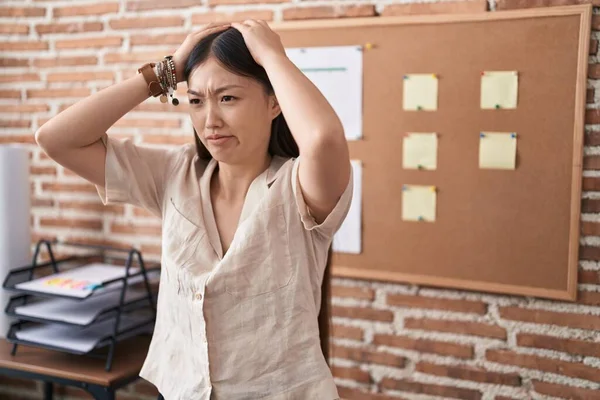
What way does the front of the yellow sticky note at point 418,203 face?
toward the camera

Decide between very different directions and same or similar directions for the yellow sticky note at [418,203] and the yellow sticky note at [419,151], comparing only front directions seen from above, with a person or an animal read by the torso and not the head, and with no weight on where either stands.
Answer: same or similar directions

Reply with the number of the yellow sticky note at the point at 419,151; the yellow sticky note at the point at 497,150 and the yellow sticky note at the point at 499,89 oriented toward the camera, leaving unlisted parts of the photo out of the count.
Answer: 3

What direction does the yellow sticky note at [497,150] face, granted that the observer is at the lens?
facing the viewer

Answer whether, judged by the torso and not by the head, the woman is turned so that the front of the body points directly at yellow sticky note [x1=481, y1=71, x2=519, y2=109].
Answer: no

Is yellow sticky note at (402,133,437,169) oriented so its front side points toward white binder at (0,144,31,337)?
no

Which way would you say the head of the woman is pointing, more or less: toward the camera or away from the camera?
toward the camera

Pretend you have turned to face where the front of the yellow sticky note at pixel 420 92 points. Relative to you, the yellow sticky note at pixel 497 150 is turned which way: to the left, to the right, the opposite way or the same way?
the same way

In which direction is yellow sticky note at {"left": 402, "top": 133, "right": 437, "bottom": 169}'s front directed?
toward the camera

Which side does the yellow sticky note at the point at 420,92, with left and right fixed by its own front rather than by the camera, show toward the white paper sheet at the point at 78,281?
right

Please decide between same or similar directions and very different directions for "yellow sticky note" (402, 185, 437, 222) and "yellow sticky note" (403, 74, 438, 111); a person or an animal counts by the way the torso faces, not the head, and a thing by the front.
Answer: same or similar directions

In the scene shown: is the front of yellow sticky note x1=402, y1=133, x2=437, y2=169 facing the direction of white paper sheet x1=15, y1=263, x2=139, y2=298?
no

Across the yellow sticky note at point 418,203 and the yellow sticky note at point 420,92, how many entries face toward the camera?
2

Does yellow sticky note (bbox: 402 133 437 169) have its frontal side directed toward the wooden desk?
no
